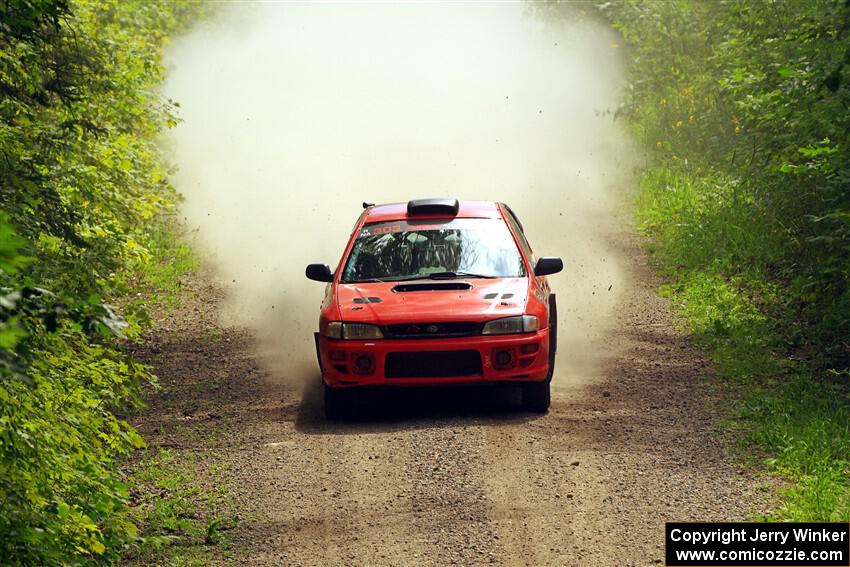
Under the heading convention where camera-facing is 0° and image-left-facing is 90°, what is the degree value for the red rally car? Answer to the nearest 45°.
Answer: approximately 0°
